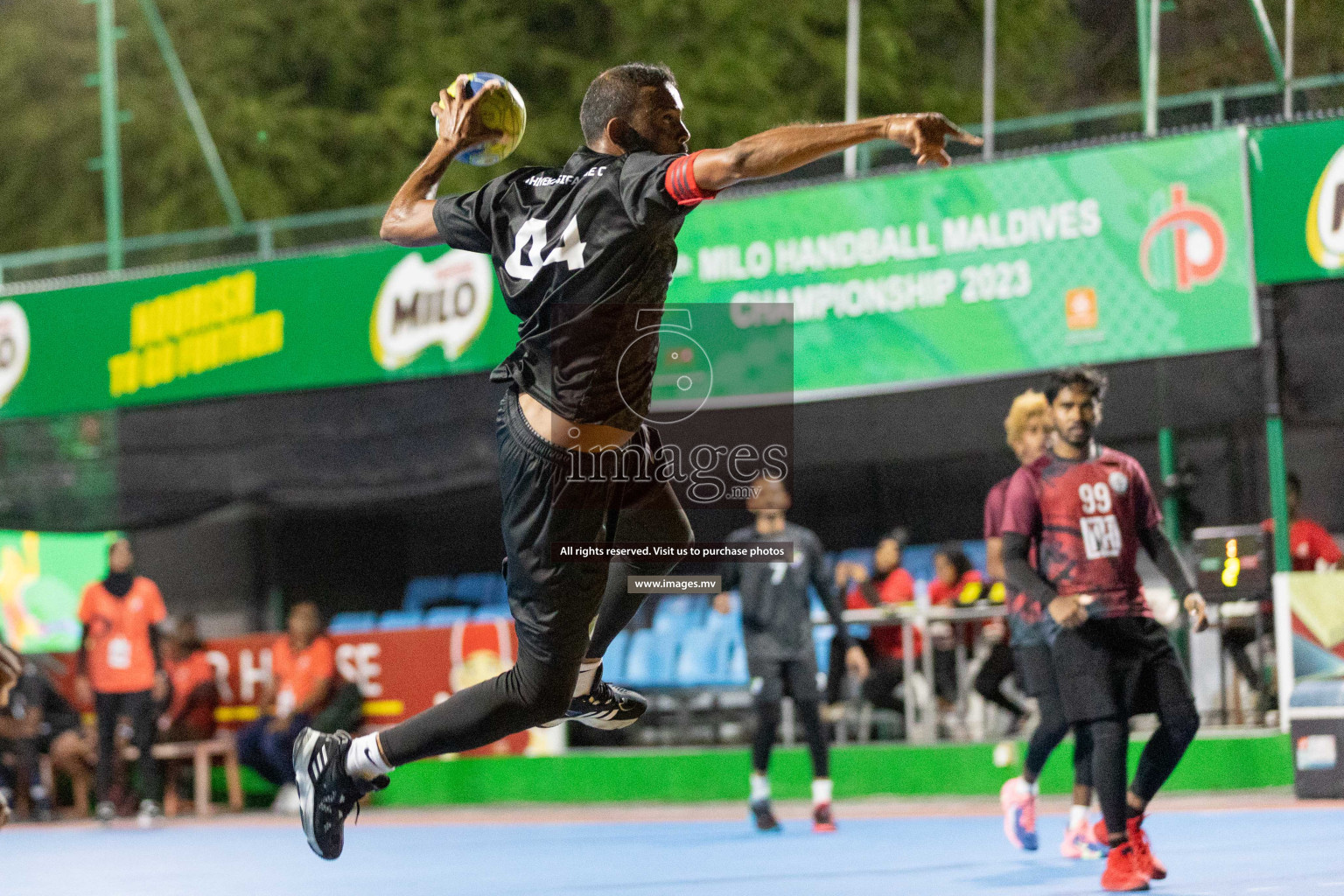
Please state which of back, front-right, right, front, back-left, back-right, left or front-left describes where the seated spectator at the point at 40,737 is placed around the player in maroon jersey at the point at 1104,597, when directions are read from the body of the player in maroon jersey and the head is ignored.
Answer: back-right

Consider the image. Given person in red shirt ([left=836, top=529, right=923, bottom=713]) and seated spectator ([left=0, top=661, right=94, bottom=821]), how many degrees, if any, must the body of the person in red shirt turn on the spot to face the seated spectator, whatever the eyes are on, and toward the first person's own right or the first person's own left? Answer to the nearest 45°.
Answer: approximately 45° to the first person's own right

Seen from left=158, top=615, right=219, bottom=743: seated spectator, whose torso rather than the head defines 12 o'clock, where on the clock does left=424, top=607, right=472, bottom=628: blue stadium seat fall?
The blue stadium seat is roughly at 7 o'clock from the seated spectator.

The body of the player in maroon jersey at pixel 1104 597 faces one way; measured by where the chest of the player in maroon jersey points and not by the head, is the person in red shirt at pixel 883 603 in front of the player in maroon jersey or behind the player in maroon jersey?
behind

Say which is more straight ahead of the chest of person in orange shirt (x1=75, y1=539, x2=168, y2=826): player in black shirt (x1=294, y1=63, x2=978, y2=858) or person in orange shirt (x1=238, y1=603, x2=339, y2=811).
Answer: the player in black shirt

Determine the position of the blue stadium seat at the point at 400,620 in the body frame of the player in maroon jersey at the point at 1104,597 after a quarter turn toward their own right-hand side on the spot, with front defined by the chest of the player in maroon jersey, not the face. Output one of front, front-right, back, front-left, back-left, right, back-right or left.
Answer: front-right

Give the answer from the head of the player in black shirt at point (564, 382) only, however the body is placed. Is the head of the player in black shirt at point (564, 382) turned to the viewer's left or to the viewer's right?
to the viewer's right

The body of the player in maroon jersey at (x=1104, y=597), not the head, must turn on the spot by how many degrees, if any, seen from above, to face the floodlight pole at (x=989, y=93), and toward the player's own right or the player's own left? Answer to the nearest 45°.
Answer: approximately 180°
